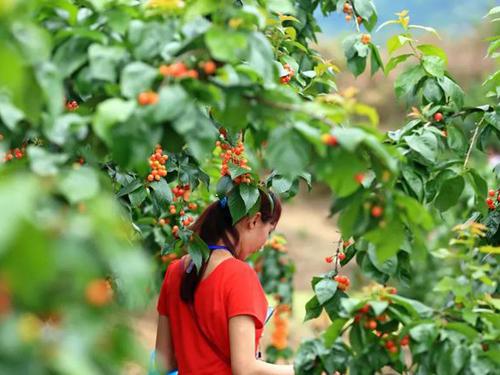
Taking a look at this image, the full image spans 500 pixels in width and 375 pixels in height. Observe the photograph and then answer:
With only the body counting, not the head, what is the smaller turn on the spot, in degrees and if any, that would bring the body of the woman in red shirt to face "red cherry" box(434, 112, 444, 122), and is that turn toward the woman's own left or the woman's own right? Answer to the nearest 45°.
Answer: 0° — they already face it

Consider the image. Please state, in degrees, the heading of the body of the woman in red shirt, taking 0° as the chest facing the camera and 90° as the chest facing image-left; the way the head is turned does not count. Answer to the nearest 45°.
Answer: approximately 225°
